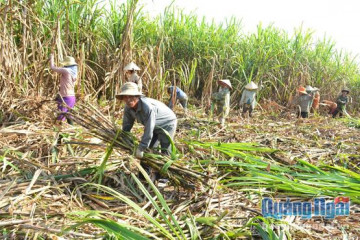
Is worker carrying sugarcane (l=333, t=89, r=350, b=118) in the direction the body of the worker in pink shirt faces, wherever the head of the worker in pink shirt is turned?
no

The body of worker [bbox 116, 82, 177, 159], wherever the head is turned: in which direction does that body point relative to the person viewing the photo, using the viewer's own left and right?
facing the viewer and to the left of the viewer

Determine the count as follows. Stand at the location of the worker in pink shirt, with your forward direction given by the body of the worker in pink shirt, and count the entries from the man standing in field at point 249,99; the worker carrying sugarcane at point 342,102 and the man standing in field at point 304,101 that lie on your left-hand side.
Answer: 0

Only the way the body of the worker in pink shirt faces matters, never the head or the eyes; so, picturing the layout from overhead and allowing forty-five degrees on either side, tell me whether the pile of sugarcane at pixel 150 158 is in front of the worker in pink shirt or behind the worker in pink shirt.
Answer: behind

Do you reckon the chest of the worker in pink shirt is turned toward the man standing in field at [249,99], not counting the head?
no

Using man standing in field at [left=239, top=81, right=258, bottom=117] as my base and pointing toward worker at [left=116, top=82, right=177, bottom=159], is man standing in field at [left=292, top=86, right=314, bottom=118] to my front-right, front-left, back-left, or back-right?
back-left

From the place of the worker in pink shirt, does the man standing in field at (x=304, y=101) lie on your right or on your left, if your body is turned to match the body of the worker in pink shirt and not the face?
on your right

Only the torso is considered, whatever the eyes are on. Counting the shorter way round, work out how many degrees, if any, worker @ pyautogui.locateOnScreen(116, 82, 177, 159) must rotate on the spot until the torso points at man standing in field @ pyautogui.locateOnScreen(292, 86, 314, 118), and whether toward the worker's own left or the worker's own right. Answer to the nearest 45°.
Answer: approximately 180°

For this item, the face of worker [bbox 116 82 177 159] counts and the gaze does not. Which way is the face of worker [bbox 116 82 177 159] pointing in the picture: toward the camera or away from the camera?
toward the camera

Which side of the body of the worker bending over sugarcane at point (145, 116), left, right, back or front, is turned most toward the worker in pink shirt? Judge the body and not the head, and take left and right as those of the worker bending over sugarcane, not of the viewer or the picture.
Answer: right

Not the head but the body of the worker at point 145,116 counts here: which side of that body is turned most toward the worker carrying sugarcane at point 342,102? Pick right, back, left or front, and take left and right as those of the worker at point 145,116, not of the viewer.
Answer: back

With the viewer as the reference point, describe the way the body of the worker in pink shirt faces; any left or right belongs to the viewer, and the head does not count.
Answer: facing away from the viewer and to the left of the viewer

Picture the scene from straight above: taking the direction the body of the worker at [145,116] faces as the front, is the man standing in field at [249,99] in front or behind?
behind

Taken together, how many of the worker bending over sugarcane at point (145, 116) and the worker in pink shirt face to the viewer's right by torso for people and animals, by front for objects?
0

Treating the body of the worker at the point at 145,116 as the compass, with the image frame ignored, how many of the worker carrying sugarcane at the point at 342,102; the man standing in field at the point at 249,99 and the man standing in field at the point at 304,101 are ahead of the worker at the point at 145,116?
0
